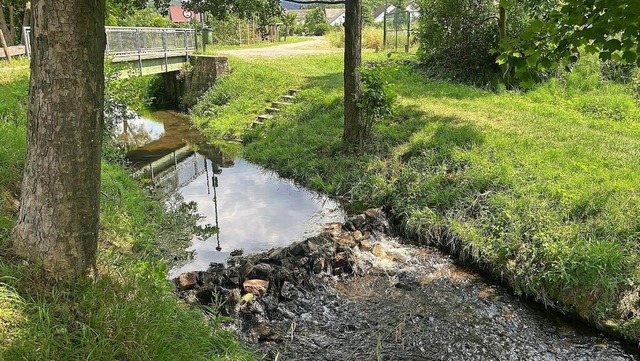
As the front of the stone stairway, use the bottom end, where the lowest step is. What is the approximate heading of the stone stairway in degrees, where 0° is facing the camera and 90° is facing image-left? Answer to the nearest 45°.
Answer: approximately 45°

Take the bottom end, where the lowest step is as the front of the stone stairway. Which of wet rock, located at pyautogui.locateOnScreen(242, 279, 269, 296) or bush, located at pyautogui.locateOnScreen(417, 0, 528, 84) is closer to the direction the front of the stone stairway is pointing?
the wet rock

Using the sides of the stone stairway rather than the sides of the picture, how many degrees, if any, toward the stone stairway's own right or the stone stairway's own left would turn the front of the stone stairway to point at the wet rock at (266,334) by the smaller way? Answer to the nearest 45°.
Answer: approximately 45° to the stone stairway's own left

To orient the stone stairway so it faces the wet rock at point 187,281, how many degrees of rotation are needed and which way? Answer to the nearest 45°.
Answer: approximately 45° to its left

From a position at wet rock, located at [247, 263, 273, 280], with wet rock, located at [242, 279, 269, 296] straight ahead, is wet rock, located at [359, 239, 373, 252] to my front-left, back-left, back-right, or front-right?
back-left

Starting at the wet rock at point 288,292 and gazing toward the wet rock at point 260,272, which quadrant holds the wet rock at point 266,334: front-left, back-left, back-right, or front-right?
back-left

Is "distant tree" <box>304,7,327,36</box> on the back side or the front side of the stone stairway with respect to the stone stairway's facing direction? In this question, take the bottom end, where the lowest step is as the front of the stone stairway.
on the back side
